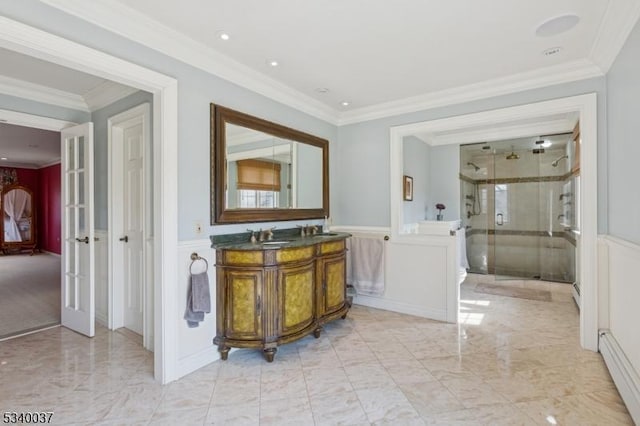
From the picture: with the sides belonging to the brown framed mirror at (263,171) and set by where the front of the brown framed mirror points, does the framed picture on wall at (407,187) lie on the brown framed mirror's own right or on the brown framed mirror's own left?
on the brown framed mirror's own left

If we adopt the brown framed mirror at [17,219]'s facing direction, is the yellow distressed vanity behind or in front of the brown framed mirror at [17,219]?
in front

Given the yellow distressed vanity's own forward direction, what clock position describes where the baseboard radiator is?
The baseboard radiator is roughly at 11 o'clock from the yellow distressed vanity.

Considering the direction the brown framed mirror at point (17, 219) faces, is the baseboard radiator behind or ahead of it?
ahead

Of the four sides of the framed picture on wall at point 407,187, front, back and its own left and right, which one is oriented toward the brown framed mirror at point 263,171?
right

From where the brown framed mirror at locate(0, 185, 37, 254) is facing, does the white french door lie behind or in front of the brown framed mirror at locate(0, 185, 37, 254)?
in front

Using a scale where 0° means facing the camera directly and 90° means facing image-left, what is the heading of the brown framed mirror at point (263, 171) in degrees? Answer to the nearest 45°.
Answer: approximately 315°

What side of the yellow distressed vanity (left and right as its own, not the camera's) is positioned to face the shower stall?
left

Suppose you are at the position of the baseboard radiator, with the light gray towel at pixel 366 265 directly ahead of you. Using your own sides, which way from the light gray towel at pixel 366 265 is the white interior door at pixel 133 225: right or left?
left

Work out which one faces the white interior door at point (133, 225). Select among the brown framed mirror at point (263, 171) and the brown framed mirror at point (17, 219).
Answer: the brown framed mirror at point (17, 219)

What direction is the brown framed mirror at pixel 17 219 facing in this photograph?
toward the camera

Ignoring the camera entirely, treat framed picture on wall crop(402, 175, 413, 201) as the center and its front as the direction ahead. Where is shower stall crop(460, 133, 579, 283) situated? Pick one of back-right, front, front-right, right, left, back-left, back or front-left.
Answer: left

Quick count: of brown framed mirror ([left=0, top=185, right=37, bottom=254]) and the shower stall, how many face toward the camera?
2

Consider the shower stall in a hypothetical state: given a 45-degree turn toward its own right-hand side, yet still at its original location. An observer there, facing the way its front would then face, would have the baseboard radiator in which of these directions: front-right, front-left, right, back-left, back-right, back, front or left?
front-left

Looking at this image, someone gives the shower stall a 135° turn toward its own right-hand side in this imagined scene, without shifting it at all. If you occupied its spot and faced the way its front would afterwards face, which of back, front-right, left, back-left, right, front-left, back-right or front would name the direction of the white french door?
left

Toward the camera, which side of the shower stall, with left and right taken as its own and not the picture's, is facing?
front
